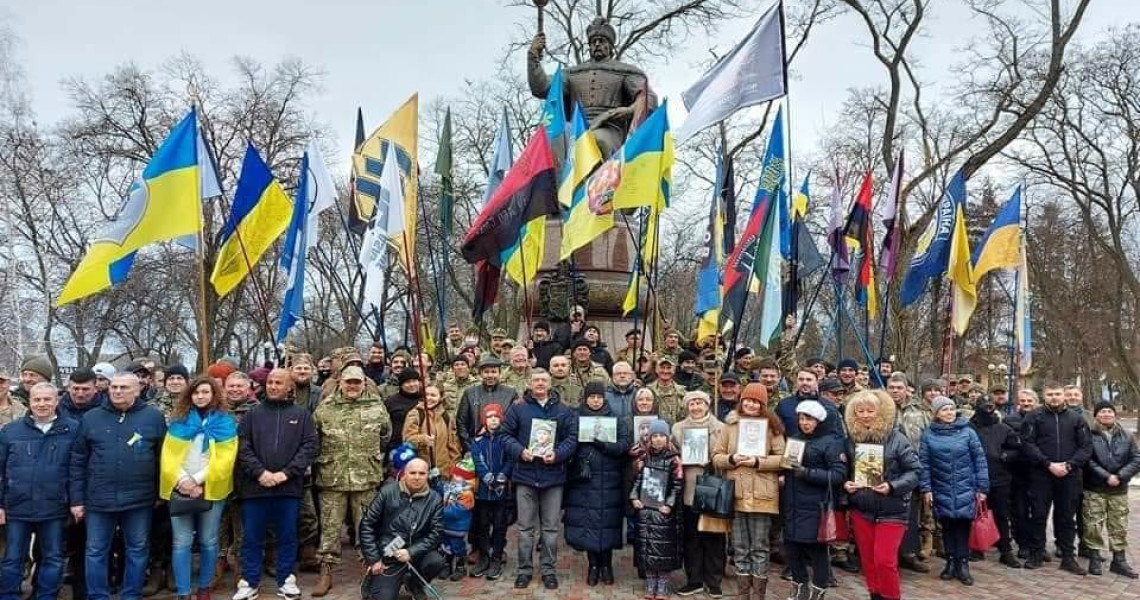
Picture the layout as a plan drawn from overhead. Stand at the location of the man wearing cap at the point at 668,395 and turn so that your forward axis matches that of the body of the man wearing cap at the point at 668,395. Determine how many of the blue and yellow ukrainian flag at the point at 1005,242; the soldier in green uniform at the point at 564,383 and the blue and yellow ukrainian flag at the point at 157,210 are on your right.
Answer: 2

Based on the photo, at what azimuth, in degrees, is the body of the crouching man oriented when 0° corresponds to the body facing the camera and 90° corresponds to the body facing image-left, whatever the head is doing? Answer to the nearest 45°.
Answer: approximately 0°

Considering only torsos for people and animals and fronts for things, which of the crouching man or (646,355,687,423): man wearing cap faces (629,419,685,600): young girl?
the man wearing cap

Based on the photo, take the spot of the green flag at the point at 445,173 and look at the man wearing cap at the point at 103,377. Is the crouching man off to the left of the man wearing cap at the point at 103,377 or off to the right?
left

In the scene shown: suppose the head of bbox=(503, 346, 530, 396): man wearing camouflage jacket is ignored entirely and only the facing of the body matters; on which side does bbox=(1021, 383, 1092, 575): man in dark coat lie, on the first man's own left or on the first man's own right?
on the first man's own left

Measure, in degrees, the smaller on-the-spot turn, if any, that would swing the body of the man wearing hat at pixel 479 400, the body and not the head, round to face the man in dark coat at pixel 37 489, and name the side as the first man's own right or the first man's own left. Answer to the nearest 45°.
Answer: approximately 90° to the first man's own right

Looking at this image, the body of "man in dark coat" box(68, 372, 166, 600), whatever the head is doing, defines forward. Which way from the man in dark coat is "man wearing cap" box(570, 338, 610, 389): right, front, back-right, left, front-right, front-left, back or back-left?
left
